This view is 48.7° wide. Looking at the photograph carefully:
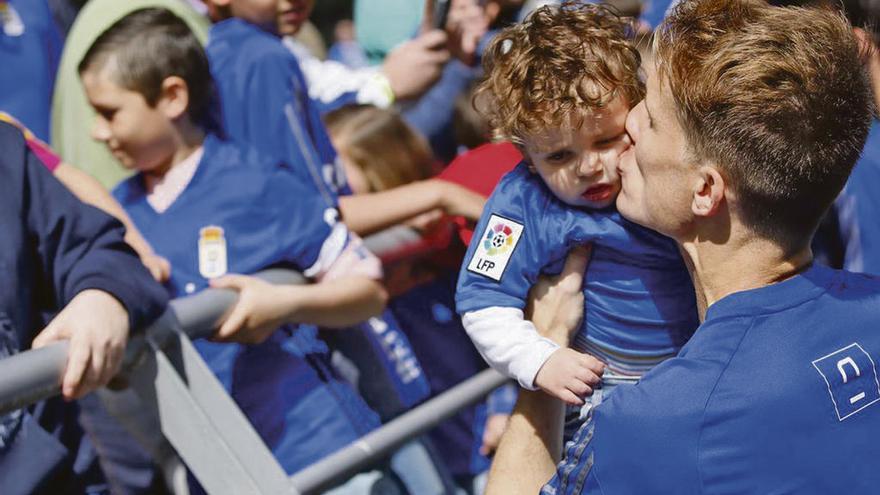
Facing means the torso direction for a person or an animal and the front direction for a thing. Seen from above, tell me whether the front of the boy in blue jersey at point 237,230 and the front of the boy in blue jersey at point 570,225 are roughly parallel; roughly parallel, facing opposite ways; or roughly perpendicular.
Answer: roughly perpendicular

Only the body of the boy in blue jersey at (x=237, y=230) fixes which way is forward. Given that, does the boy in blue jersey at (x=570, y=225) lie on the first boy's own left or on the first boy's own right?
on the first boy's own left
